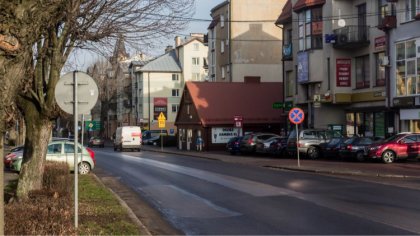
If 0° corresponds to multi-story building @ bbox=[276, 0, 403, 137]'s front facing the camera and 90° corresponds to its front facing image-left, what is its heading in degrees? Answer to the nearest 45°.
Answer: approximately 45°

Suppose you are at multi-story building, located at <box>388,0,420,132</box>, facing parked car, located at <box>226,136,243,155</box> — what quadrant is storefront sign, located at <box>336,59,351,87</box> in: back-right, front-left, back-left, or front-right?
front-right

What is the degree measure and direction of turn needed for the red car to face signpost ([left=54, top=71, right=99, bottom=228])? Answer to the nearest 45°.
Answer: approximately 45° to its left

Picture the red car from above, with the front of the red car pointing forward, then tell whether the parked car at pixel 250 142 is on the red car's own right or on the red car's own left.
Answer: on the red car's own right

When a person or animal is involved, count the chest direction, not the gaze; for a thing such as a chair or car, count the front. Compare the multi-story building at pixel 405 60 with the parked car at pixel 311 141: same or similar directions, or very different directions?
very different directions

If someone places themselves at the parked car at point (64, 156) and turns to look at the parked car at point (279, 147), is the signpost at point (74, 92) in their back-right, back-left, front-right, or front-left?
back-right

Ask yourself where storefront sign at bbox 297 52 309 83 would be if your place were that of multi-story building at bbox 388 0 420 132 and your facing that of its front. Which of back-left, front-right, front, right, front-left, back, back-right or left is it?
right

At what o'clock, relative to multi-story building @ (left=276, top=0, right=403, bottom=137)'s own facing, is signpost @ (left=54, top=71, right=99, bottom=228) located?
The signpost is roughly at 11 o'clock from the multi-story building.

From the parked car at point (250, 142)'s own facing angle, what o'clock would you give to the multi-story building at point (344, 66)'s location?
The multi-story building is roughly at 2 o'clock from the parked car.

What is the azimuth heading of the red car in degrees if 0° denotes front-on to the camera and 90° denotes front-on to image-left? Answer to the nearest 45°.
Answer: approximately 45°

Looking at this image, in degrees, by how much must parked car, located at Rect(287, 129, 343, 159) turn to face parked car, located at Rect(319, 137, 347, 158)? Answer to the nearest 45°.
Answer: approximately 90° to its right

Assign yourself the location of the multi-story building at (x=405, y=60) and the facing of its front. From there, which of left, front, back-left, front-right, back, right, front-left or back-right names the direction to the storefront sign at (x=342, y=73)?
right

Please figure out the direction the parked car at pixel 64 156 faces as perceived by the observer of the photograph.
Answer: facing to the left of the viewer

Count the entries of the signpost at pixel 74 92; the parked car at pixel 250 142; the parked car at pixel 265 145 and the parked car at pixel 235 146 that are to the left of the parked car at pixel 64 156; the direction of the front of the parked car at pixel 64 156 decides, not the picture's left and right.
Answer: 1
